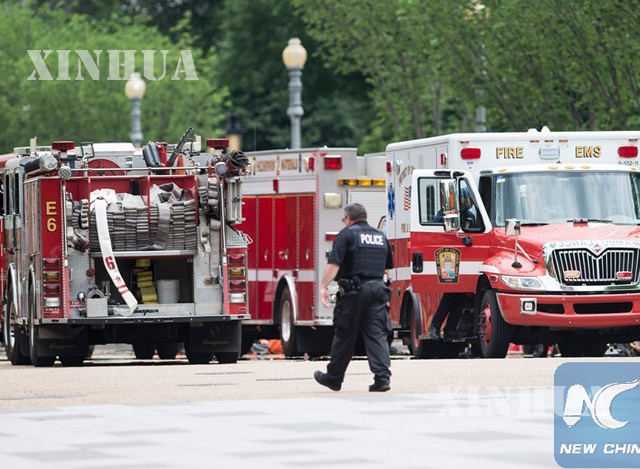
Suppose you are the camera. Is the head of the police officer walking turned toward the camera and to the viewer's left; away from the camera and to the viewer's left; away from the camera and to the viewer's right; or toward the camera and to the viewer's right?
away from the camera and to the viewer's left

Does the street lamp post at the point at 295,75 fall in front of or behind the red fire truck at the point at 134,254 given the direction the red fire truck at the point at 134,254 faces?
in front

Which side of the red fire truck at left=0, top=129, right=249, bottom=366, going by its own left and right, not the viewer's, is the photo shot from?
back

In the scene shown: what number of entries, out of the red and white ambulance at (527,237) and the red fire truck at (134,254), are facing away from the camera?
1

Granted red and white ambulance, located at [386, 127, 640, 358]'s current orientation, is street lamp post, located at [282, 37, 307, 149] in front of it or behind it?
behind

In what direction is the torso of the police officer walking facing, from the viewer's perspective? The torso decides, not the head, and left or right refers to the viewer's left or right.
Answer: facing away from the viewer and to the left of the viewer

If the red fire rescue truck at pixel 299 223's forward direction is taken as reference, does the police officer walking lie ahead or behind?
behind

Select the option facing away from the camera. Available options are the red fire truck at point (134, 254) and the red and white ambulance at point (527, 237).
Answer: the red fire truck

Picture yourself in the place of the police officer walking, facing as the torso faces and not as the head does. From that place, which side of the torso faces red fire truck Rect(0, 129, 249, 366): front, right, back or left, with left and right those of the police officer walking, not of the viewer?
front

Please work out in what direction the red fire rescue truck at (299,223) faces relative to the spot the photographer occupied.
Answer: facing away from the viewer and to the left of the viewer

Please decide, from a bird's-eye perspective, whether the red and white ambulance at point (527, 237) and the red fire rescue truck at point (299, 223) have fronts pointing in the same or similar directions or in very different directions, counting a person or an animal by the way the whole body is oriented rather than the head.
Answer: very different directions

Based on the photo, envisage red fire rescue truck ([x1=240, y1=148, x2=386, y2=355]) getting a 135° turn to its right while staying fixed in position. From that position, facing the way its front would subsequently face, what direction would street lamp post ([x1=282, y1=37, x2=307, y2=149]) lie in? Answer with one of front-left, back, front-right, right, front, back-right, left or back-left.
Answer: left

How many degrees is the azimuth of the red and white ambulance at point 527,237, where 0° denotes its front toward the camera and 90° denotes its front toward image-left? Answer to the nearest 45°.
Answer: approximately 315°
